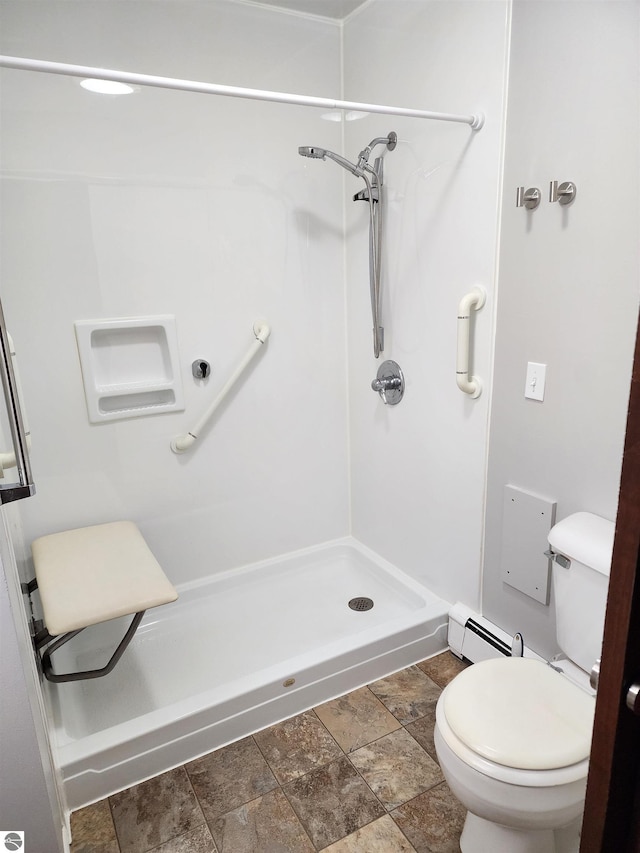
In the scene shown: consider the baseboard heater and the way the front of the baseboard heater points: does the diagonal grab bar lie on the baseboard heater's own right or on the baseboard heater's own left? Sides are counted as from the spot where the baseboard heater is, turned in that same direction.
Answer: on the baseboard heater's own right

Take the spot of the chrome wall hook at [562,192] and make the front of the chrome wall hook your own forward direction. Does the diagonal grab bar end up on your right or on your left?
on your right

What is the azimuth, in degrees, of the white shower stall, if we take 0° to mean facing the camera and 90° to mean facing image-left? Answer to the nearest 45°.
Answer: approximately 315°

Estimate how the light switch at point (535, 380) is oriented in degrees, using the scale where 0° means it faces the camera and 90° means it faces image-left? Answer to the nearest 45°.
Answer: approximately 45°

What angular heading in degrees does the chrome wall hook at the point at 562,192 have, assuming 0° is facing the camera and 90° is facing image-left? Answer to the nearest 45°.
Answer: approximately 45°

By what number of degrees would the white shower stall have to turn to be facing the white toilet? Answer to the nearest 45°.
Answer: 0° — it already faces it
